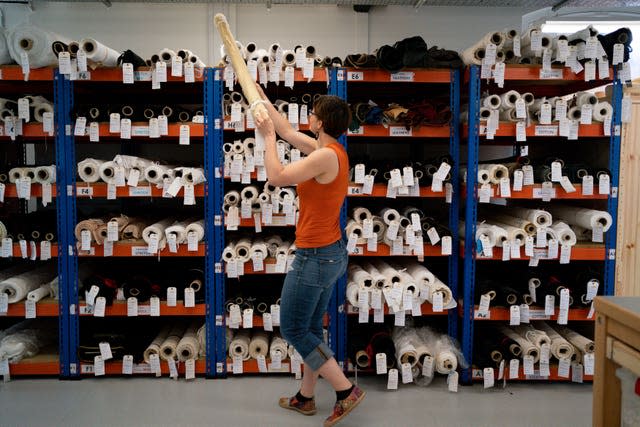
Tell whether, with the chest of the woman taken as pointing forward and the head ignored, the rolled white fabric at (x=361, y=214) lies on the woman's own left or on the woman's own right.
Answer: on the woman's own right

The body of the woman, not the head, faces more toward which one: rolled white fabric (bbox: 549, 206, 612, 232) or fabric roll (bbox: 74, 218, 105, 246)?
the fabric roll

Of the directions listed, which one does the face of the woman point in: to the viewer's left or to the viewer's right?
to the viewer's left

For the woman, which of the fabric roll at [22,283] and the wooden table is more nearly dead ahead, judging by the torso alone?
the fabric roll

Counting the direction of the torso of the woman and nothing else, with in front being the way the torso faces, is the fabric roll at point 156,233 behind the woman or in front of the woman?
in front

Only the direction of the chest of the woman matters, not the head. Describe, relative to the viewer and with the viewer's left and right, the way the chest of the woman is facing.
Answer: facing to the left of the viewer

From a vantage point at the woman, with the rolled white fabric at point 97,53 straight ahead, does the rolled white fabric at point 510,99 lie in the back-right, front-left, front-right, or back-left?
back-right

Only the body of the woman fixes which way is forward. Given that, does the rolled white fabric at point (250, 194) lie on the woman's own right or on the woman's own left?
on the woman's own right
